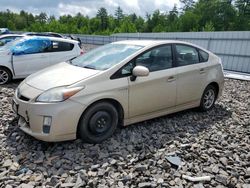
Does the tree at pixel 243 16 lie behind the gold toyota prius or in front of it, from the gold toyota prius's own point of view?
behind

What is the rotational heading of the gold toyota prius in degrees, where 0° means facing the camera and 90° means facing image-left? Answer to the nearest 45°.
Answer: approximately 45°

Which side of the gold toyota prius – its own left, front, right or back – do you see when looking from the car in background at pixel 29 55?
right
